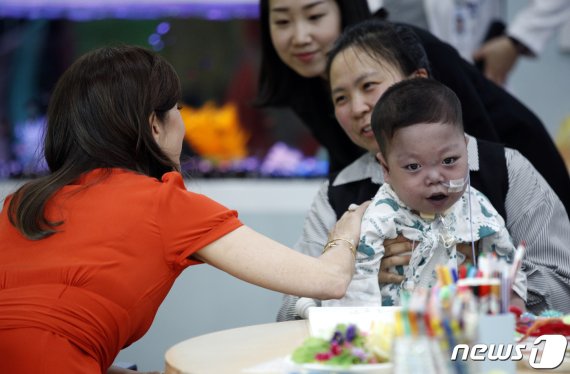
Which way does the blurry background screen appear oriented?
toward the camera

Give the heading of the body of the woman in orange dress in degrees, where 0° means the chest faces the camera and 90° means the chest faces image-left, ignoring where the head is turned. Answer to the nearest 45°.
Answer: approximately 225°

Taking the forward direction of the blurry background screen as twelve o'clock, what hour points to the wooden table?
The wooden table is roughly at 12 o'clock from the blurry background screen.

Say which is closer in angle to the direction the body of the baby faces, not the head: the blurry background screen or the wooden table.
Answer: the wooden table

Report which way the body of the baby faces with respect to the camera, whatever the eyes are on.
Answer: toward the camera

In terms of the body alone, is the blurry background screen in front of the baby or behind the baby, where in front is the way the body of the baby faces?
behind

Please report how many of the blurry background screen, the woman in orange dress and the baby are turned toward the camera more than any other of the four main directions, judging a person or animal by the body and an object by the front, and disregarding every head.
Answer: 2

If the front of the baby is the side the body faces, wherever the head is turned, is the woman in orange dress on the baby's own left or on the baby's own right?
on the baby's own right

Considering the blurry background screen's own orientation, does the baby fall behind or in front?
in front

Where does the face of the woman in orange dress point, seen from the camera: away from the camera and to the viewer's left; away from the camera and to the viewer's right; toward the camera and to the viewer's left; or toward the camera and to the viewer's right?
away from the camera and to the viewer's right

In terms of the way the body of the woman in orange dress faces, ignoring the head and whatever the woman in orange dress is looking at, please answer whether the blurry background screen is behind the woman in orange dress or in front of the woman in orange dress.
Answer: in front

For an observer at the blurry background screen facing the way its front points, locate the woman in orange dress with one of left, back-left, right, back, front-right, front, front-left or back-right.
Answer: front

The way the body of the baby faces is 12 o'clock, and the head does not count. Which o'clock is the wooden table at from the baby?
The wooden table is roughly at 1 o'clock from the baby.
